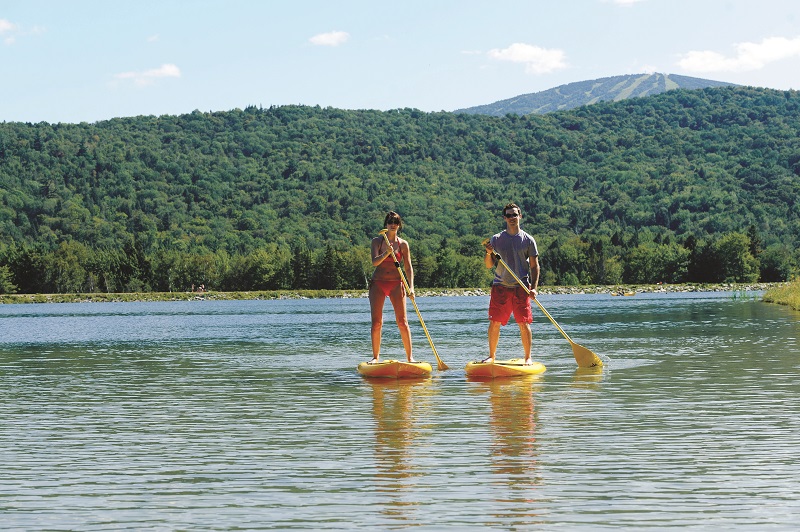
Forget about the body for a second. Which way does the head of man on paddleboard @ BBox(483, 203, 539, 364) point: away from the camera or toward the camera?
toward the camera

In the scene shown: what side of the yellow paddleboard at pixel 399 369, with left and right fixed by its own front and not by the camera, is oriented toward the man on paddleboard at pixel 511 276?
left

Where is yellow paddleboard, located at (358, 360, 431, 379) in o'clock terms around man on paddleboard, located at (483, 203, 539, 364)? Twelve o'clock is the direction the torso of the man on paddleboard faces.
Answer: The yellow paddleboard is roughly at 3 o'clock from the man on paddleboard.

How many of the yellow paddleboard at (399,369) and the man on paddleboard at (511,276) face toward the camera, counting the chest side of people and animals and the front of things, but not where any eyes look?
2

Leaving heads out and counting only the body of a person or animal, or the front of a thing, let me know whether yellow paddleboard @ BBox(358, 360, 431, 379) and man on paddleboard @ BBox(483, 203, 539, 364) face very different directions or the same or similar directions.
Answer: same or similar directions

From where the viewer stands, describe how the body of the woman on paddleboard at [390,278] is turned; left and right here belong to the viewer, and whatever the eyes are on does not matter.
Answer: facing the viewer

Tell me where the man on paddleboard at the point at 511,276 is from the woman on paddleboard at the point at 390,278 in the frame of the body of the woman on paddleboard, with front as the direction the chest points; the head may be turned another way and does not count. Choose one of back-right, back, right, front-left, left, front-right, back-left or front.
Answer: left

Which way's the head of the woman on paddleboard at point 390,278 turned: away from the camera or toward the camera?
toward the camera

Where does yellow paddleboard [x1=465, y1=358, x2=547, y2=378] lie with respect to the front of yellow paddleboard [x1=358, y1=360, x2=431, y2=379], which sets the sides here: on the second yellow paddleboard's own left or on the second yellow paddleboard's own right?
on the second yellow paddleboard's own left
